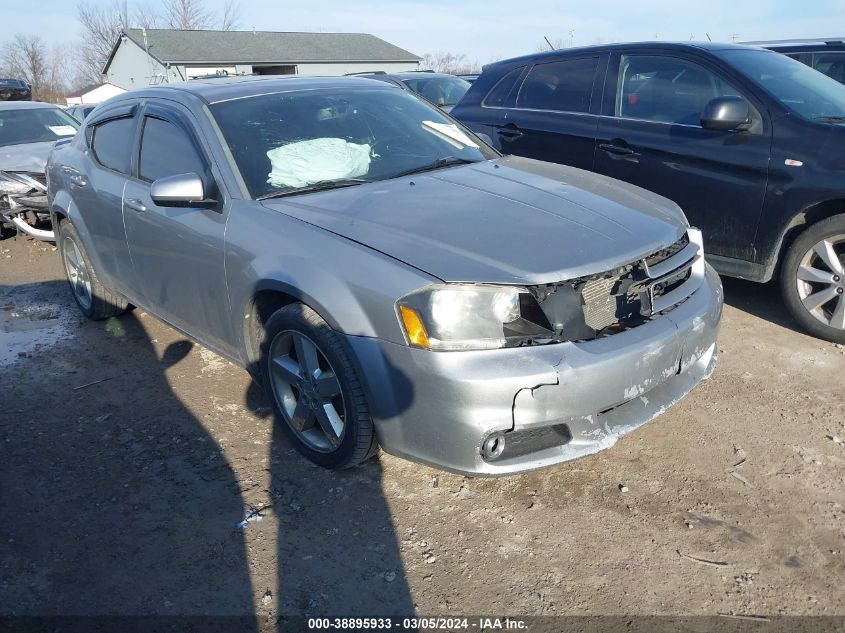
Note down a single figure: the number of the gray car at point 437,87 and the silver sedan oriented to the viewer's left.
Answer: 0

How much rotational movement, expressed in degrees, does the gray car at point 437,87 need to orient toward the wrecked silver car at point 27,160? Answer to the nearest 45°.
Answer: approximately 90° to its right

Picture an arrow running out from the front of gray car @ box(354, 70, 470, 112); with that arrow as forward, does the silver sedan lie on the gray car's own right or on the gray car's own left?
on the gray car's own right

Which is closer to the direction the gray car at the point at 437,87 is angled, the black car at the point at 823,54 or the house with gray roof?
the black car

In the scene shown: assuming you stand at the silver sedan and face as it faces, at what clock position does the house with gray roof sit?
The house with gray roof is roughly at 7 o'clock from the silver sedan.

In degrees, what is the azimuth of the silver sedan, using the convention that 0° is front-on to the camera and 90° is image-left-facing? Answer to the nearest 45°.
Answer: approximately 315°

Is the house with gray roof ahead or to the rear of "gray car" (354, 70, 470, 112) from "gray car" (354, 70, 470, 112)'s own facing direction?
to the rear

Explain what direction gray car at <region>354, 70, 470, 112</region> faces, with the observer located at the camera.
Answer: facing the viewer and to the right of the viewer

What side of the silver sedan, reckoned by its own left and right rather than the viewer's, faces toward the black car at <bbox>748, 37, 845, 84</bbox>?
left
